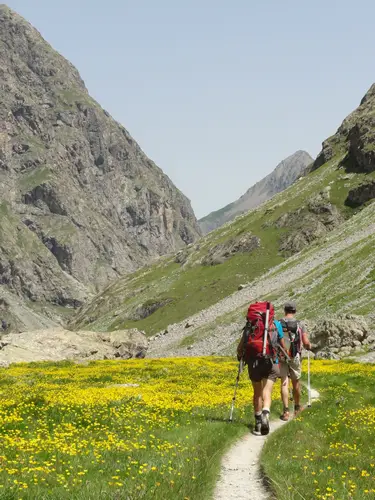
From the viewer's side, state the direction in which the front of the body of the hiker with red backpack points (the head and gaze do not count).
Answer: away from the camera
